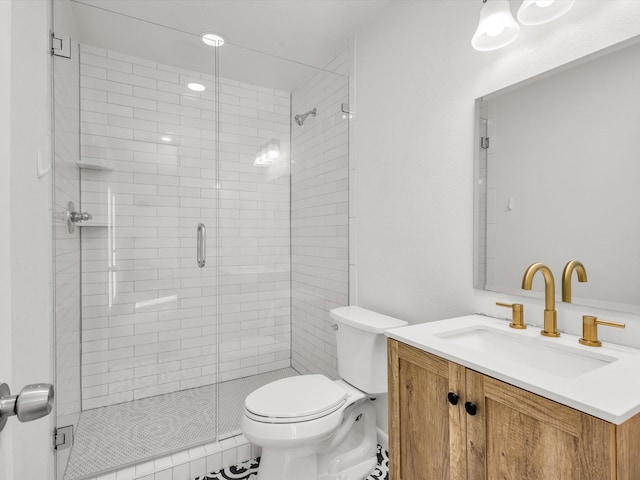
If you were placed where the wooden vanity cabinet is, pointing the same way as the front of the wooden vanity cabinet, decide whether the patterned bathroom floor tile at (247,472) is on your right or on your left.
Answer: on your right

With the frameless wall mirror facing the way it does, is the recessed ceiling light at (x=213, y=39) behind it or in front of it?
in front

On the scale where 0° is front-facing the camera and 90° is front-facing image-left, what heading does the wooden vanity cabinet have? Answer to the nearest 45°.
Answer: approximately 45°

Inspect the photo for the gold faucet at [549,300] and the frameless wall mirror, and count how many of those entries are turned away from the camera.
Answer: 0

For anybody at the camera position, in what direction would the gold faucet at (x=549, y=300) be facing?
facing the viewer and to the left of the viewer

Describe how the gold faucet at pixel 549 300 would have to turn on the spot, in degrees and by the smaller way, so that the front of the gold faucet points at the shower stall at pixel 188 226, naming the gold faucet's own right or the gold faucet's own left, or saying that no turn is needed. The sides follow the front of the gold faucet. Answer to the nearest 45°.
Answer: approximately 45° to the gold faucet's own right
